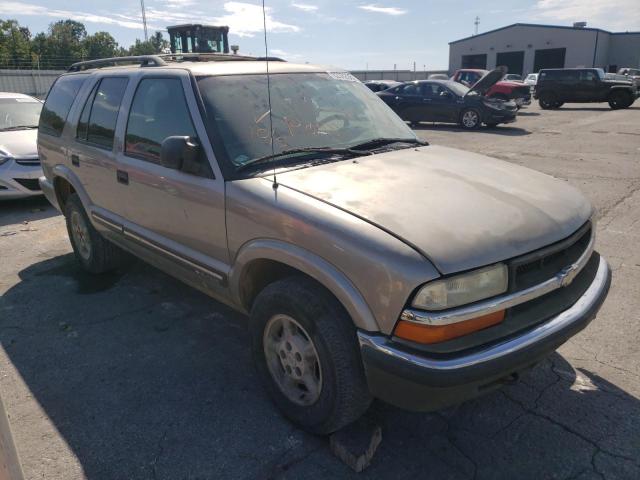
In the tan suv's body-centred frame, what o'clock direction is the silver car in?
The silver car is roughly at 6 o'clock from the tan suv.

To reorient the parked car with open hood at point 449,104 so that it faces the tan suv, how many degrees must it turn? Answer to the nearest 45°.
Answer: approximately 45° to its right

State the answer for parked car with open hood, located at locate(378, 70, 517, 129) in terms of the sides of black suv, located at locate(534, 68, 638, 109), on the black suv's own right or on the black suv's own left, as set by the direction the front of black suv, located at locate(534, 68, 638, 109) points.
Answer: on the black suv's own right

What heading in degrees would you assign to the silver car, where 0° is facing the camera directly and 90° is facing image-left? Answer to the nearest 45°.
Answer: approximately 315°

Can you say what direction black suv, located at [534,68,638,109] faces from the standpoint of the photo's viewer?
facing to the right of the viewer

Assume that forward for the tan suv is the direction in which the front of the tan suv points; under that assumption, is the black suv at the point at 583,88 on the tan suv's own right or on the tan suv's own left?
on the tan suv's own left

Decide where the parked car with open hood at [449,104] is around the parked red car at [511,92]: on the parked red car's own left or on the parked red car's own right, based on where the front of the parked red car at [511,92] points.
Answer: on the parked red car's own right
